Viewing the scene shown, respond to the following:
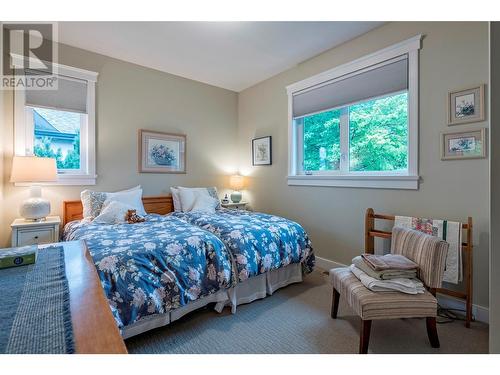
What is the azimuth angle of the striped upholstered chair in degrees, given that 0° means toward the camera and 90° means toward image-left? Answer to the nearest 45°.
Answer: approximately 45°

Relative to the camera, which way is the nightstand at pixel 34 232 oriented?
toward the camera

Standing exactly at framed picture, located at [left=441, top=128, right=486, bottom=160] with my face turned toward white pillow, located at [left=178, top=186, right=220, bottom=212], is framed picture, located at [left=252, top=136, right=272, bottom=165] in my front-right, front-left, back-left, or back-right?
front-right

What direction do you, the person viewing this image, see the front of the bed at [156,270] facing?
facing the viewer and to the right of the viewer

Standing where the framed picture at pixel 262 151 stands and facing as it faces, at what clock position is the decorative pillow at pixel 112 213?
The decorative pillow is roughly at 12 o'clock from the framed picture.

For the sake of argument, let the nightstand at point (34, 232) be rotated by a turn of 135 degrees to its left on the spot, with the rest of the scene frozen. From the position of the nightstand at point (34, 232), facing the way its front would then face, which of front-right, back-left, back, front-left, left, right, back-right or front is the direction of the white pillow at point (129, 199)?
front-right

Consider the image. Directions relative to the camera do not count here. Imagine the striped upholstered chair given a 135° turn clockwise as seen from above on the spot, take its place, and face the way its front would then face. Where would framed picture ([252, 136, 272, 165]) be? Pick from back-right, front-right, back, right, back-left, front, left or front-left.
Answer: front-left

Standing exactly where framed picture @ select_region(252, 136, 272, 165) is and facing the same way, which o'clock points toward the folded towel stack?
The folded towel stack is roughly at 10 o'clock from the framed picture.

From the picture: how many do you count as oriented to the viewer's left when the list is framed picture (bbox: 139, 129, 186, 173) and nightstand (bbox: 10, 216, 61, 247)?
0

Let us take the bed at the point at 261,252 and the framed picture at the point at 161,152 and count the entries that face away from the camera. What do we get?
0

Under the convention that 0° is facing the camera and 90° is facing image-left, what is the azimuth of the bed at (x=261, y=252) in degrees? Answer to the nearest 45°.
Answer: approximately 315°

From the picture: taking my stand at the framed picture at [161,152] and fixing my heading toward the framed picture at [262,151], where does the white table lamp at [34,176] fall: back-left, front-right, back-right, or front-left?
back-right

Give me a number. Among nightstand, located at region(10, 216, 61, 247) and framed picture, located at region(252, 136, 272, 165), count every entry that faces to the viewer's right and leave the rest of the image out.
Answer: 0

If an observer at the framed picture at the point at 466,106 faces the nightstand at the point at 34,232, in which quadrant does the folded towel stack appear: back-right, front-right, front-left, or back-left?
front-left

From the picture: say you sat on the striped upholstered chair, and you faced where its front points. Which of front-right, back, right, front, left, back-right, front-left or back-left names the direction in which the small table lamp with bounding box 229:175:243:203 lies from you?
right

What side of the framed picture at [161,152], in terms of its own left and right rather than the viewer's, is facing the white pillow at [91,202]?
right

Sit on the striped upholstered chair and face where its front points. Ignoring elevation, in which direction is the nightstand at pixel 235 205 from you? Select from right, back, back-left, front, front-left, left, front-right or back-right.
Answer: right

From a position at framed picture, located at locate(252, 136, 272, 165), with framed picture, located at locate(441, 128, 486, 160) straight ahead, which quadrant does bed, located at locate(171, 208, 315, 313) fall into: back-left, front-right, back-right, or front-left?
front-right

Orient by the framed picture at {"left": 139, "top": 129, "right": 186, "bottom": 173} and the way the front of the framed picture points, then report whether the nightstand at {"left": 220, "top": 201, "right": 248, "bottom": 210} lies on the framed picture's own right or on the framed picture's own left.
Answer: on the framed picture's own left
